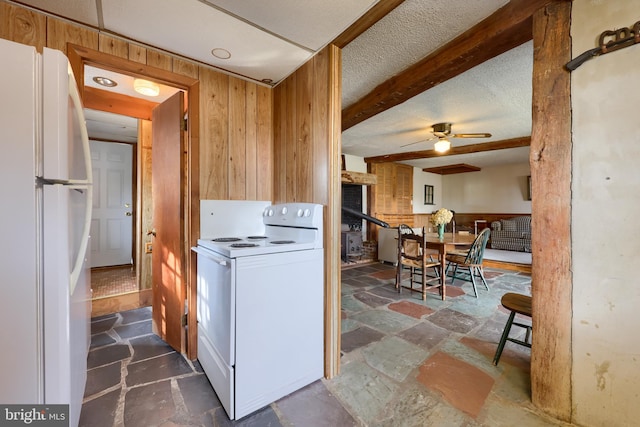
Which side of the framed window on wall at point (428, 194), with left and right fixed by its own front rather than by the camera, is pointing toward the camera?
front

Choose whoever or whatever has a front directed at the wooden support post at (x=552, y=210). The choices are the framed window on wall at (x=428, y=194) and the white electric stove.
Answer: the framed window on wall

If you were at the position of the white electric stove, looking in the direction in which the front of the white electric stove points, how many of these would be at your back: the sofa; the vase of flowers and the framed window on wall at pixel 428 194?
3

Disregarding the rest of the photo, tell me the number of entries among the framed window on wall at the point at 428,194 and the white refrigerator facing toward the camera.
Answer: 1

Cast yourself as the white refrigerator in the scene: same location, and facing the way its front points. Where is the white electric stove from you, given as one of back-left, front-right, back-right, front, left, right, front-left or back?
front

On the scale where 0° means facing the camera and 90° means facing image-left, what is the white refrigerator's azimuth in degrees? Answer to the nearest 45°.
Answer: approximately 270°

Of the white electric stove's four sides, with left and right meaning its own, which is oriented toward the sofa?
back

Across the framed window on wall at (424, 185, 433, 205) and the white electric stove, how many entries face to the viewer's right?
0

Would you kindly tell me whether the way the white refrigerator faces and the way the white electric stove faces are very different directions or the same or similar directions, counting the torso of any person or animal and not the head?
very different directions

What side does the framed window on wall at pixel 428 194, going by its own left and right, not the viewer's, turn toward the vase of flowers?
front

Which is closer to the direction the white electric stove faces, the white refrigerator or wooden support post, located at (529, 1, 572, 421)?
the white refrigerator

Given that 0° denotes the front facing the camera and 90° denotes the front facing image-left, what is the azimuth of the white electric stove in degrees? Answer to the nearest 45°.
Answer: approximately 45°

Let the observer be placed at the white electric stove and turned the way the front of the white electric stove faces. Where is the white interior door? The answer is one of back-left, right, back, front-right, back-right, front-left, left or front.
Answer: right
